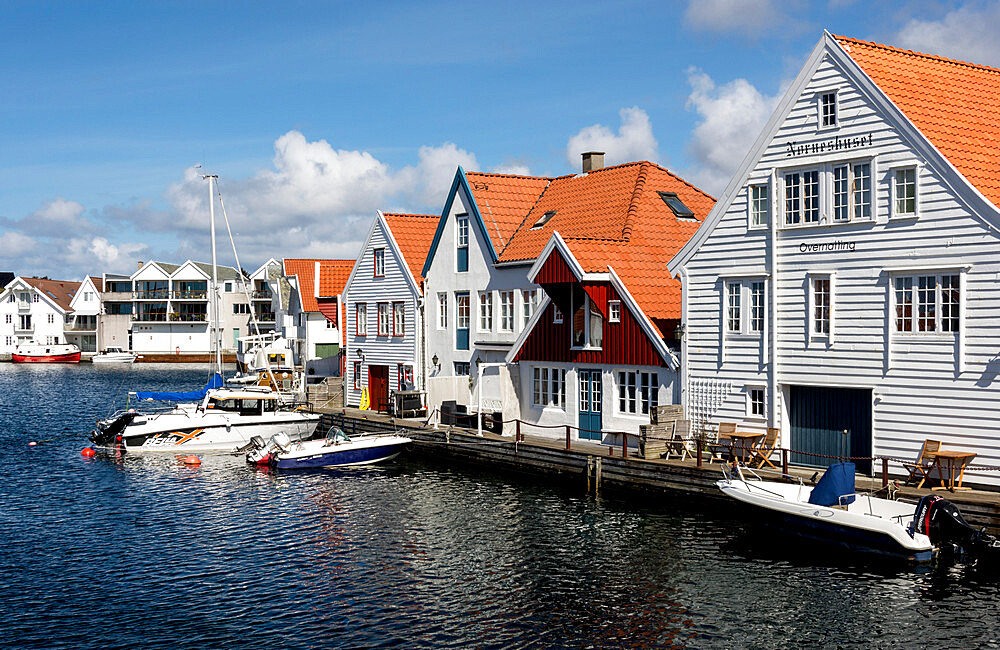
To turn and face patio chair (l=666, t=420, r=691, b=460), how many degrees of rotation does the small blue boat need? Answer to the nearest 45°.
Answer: approximately 45° to its right

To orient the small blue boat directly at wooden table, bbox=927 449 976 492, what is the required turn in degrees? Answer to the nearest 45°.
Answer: approximately 45° to its right

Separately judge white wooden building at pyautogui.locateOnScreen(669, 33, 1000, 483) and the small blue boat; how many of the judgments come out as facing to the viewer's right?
1

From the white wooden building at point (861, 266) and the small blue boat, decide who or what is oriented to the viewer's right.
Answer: the small blue boat

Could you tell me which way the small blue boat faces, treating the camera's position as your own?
facing to the right of the viewer

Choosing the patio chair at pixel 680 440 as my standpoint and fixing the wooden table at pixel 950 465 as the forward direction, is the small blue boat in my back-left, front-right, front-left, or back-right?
back-right

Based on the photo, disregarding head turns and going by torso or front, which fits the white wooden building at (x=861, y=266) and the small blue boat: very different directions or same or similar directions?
very different directions

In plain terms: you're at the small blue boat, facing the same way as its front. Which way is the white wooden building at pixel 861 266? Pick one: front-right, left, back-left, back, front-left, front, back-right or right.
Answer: front-right
